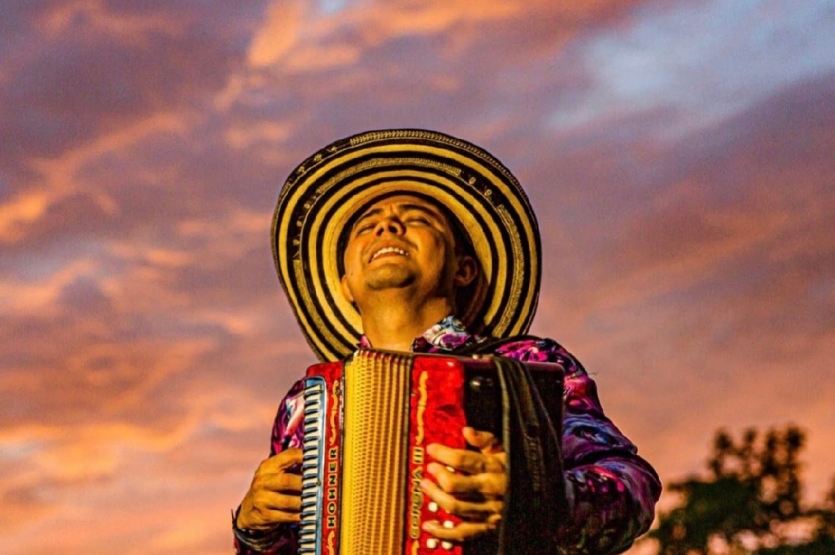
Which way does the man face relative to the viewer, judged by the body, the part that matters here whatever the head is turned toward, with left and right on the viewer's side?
facing the viewer and to the left of the viewer

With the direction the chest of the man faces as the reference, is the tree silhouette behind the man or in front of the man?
behind
